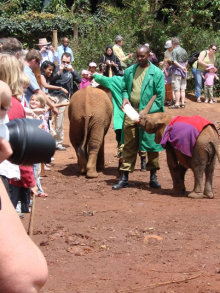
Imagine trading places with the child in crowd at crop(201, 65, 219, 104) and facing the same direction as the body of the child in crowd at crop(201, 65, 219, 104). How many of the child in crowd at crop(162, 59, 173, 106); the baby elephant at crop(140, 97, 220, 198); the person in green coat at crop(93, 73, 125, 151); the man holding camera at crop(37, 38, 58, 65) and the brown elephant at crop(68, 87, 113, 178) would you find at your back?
0

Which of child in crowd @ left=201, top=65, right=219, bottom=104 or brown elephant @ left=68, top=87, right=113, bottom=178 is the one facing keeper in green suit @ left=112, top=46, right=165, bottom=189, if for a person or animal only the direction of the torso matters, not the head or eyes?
the child in crowd

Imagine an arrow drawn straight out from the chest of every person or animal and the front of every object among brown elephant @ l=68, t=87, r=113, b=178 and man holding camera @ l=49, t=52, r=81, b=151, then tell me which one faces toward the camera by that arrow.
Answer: the man holding camera

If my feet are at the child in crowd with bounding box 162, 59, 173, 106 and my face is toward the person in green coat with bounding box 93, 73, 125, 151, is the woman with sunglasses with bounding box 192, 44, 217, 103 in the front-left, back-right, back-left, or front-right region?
back-left

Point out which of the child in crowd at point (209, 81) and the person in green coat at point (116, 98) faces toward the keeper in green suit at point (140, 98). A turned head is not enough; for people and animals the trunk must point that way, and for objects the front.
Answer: the child in crowd

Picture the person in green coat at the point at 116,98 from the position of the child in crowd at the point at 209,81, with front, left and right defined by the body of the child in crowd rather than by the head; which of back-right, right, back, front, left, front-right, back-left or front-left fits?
front

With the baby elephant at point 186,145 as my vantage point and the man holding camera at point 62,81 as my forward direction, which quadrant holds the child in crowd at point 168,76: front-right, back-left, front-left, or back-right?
front-right

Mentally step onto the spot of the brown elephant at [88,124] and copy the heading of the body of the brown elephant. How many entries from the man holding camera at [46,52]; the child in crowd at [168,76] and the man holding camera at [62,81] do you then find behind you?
0

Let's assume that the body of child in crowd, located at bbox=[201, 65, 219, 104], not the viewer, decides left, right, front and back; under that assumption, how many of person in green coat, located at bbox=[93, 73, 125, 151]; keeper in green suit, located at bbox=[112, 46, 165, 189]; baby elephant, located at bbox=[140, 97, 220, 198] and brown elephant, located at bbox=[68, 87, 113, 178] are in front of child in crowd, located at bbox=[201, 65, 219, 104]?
4

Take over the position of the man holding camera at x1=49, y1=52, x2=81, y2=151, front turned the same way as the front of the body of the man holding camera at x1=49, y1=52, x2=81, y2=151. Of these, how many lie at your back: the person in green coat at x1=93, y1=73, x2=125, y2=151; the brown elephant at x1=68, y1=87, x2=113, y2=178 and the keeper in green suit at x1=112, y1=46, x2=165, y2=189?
0

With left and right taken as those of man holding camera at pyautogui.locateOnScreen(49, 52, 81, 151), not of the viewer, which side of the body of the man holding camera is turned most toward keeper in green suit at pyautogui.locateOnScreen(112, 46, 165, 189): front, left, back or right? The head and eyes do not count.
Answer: front

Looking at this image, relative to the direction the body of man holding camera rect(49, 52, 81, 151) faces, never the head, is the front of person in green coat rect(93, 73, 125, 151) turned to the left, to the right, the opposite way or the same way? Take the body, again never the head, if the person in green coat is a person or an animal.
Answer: to the right

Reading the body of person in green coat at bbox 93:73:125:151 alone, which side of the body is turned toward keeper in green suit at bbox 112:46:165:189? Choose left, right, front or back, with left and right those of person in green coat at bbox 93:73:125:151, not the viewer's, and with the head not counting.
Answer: back

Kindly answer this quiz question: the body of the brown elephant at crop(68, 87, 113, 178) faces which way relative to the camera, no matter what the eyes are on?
away from the camera

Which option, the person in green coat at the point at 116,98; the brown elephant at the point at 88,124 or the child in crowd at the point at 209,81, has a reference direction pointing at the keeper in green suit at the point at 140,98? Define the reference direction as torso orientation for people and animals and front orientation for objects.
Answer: the child in crowd
